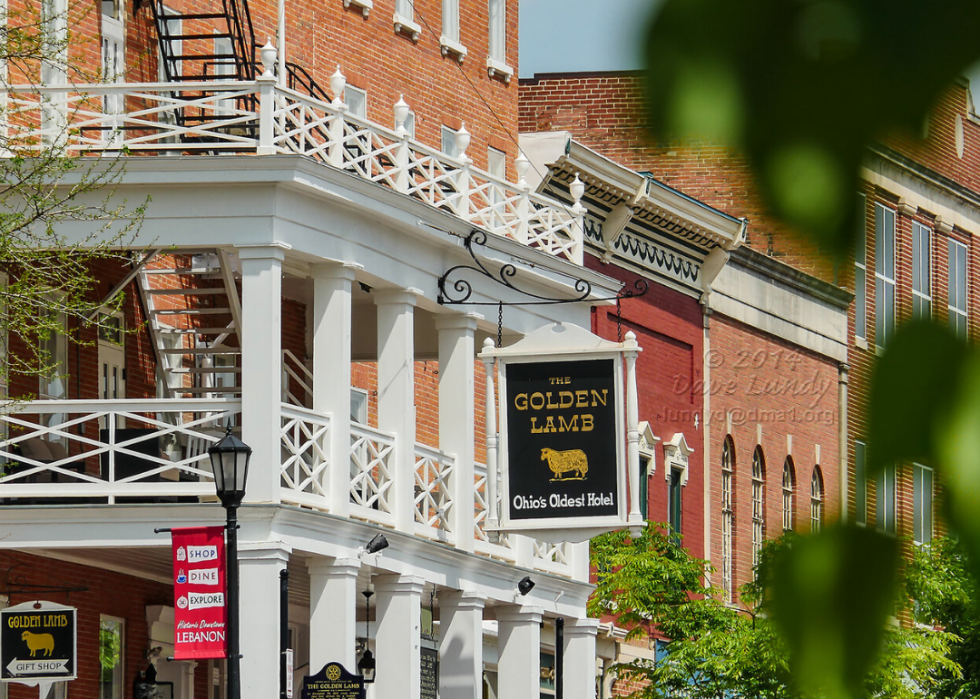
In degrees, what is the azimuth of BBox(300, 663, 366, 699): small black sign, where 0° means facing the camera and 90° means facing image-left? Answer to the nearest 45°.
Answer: approximately 0°

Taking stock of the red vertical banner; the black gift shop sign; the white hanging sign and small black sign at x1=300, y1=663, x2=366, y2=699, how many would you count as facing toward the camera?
4

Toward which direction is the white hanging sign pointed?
toward the camera

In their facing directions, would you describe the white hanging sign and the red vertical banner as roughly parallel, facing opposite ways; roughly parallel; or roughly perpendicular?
roughly parallel

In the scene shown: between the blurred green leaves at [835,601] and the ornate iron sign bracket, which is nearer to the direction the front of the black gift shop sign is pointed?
the blurred green leaves

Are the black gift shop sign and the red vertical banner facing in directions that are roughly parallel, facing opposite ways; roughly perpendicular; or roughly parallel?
roughly parallel

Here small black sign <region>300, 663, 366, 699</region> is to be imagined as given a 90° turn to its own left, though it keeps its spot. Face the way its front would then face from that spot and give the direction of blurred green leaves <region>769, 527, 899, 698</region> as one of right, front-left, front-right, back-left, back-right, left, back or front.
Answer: right

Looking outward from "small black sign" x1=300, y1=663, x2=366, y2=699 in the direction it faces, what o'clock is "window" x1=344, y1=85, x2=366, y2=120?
The window is roughly at 6 o'clock from the small black sign.

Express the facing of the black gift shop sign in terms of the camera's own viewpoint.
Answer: facing the viewer

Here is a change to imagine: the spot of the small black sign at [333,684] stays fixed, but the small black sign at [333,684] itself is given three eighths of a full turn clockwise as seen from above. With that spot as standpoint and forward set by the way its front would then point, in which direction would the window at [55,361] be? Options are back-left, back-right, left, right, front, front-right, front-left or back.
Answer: front

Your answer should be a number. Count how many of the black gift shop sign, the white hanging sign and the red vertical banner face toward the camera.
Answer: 3

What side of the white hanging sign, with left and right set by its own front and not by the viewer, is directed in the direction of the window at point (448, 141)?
back

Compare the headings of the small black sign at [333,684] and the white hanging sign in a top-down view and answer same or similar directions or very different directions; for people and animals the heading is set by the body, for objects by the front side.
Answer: same or similar directions

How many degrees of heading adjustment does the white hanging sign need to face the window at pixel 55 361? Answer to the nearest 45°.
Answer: approximately 90° to its right
